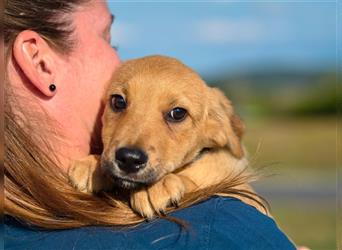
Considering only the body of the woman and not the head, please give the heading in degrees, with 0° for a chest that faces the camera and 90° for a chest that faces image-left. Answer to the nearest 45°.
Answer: approximately 225°

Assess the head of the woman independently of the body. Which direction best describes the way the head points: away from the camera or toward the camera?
away from the camera
